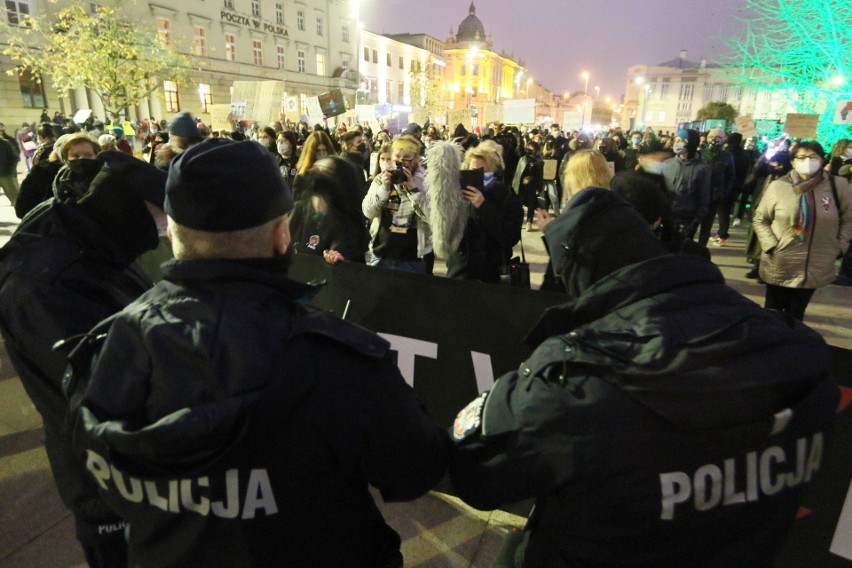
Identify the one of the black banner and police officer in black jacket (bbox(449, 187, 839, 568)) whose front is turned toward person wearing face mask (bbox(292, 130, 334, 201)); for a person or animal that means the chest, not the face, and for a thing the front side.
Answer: the police officer in black jacket

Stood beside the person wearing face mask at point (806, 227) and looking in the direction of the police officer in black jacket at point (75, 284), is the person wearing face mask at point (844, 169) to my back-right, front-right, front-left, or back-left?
back-right

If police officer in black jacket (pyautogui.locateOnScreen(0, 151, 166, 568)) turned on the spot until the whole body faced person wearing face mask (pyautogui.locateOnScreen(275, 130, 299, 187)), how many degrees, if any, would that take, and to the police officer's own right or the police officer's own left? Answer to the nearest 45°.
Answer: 0° — they already face them

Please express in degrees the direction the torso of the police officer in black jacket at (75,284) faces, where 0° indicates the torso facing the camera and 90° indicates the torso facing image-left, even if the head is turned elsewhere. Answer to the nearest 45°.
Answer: approximately 225°

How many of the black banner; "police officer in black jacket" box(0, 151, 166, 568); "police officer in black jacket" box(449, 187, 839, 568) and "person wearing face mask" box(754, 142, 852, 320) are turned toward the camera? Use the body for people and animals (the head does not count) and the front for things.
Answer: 2

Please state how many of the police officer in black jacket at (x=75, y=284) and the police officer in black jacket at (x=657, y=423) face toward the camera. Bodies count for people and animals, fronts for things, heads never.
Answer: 0

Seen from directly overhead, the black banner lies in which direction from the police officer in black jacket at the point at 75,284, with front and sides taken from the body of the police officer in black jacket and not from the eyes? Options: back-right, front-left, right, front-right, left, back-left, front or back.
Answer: front-right

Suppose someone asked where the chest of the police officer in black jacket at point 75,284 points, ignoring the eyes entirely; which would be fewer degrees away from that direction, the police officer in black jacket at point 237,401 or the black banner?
the black banner

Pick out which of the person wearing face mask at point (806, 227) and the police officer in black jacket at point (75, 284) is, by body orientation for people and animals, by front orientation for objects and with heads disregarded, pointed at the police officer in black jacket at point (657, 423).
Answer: the person wearing face mask

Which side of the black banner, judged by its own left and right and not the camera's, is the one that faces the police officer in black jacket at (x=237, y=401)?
front

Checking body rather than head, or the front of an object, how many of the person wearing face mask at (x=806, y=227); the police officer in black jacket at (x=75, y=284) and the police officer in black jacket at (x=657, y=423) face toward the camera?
1

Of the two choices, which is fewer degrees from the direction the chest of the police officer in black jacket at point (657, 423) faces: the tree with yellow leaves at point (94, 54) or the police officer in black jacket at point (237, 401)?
the tree with yellow leaves

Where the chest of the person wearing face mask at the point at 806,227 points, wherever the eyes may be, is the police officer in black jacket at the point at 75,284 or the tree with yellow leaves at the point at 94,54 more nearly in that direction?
the police officer in black jacket

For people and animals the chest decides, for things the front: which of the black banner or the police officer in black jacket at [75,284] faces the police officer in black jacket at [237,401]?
the black banner

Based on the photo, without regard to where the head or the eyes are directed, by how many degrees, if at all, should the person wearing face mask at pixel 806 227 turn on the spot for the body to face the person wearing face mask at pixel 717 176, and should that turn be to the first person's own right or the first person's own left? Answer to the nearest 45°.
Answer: approximately 180°
